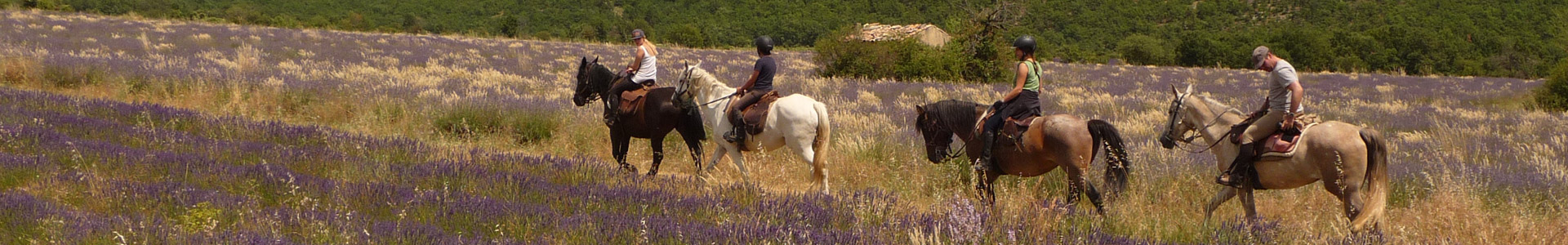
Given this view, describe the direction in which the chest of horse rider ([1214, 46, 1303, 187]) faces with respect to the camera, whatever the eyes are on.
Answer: to the viewer's left

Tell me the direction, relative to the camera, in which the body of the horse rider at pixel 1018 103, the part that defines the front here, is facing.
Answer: to the viewer's left

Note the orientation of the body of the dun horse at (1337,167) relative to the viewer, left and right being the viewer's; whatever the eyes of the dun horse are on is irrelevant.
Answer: facing to the left of the viewer

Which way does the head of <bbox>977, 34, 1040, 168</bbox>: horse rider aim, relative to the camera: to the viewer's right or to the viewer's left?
to the viewer's left

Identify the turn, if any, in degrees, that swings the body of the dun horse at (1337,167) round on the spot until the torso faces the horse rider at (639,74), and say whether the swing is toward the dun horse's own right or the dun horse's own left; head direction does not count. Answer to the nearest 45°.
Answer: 0° — it already faces them

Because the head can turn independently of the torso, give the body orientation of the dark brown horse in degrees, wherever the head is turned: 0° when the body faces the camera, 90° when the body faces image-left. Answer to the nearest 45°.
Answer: approximately 90°

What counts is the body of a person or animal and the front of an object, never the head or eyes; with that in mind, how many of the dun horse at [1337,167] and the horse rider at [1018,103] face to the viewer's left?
2

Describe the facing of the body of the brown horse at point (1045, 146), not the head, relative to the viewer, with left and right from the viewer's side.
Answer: facing to the left of the viewer

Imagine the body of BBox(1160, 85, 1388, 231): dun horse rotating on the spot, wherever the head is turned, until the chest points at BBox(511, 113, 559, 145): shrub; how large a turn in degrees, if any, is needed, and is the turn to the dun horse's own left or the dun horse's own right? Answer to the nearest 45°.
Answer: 0° — it already faces it

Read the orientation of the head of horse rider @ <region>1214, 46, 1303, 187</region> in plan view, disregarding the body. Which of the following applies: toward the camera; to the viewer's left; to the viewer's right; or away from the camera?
to the viewer's left
